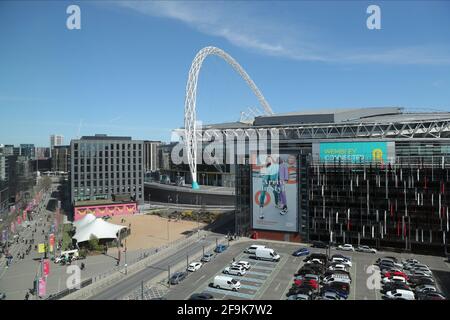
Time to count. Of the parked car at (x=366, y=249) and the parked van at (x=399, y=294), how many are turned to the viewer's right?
1

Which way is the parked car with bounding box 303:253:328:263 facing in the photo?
to the viewer's left

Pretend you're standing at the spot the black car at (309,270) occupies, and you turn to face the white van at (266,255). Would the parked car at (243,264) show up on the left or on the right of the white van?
left

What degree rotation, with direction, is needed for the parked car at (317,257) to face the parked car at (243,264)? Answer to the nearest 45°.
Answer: approximately 45° to its left

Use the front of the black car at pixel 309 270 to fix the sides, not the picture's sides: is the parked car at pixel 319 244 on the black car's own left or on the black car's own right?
on the black car's own right

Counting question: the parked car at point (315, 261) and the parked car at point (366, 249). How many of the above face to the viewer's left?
1

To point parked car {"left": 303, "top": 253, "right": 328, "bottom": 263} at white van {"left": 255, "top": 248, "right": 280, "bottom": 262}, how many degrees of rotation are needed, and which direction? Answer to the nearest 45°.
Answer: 0° — it already faces it

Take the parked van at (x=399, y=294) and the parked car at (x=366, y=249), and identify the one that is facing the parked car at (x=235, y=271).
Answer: the parked van at (x=399, y=294)

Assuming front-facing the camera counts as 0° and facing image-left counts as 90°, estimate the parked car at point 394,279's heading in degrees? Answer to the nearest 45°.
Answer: approximately 90°

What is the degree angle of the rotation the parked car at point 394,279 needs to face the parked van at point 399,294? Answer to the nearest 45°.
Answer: approximately 90° to its left

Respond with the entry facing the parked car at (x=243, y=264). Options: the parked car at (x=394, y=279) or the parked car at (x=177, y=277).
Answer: the parked car at (x=394, y=279)

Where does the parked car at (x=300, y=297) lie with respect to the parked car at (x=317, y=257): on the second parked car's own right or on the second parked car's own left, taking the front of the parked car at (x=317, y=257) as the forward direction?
on the second parked car's own left

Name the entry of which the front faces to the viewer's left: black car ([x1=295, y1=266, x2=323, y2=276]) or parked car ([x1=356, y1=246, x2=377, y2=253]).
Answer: the black car

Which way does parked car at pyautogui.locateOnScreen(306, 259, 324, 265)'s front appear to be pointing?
to the viewer's left
